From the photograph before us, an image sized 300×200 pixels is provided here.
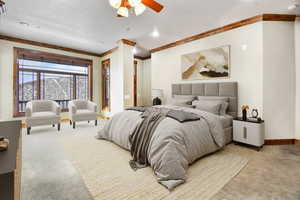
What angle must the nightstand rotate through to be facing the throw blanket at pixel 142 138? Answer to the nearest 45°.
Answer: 0° — it already faces it

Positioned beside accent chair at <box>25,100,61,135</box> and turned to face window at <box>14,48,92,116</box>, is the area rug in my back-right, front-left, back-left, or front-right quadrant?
back-right

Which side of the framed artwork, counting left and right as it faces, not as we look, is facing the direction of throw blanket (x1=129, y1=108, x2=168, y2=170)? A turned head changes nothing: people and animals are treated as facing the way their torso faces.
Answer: front

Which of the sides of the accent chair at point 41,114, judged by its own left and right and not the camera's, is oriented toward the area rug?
front

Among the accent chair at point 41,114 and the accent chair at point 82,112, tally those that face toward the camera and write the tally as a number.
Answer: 2

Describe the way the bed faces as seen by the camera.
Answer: facing the viewer and to the left of the viewer
